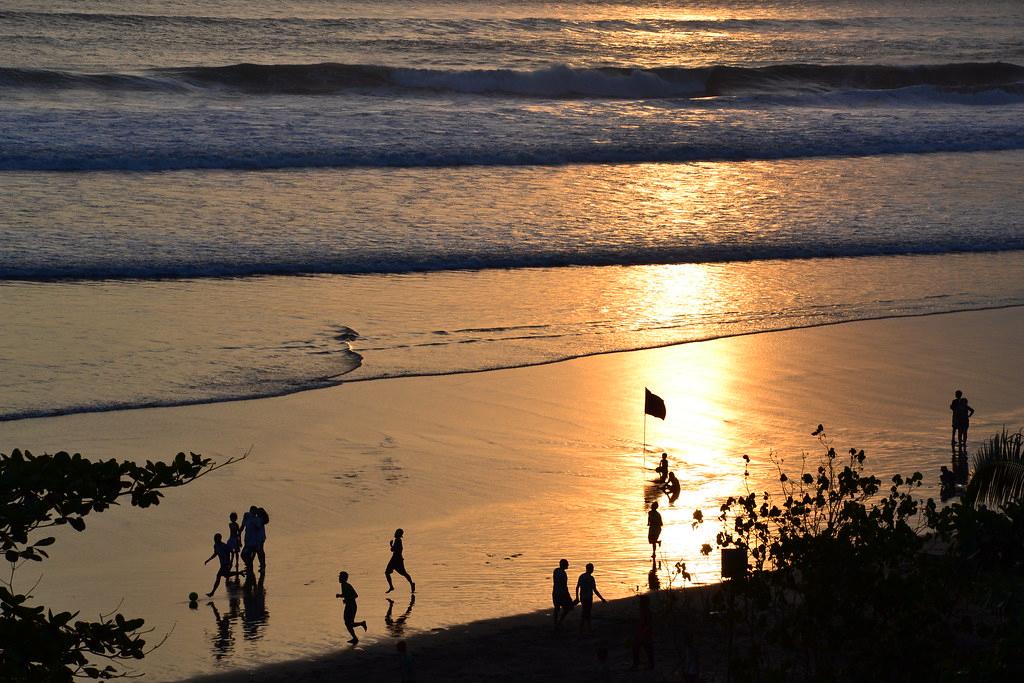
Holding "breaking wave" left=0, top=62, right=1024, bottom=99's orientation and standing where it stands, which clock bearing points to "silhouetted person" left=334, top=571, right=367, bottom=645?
The silhouetted person is roughly at 12 o'clock from the breaking wave.

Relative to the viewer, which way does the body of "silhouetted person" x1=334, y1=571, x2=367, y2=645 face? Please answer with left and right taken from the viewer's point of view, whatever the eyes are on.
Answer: facing to the left of the viewer

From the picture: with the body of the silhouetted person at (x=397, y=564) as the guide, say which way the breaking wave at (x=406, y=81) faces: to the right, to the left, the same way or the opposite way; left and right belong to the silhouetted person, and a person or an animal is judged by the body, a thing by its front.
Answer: to the left

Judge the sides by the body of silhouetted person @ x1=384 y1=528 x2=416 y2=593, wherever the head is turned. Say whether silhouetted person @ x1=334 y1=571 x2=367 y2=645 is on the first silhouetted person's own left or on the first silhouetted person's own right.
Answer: on the first silhouetted person's own left

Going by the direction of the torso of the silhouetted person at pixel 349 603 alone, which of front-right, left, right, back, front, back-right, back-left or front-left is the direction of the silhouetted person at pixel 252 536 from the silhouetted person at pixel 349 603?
front-right

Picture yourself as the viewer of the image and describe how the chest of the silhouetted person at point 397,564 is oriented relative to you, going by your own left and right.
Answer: facing to the left of the viewer

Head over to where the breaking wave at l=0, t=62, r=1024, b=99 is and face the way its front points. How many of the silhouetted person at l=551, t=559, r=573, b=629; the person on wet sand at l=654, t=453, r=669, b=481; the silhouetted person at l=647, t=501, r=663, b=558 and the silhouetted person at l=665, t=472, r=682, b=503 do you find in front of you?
4
